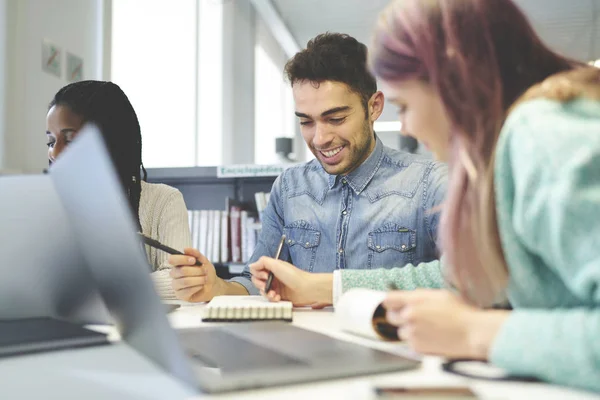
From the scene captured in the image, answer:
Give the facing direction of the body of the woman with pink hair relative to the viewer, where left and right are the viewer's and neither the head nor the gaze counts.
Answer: facing to the left of the viewer

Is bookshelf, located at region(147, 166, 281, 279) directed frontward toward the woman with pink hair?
yes

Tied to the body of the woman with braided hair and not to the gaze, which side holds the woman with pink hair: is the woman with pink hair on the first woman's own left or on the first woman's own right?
on the first woman's own left

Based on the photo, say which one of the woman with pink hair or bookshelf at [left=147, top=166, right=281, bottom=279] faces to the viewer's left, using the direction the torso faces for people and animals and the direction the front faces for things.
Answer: the woman with pink hair

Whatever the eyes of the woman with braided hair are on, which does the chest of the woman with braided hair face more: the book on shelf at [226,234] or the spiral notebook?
the spiral notebook

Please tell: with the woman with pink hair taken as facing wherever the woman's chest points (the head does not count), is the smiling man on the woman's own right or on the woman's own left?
on the woman's own right

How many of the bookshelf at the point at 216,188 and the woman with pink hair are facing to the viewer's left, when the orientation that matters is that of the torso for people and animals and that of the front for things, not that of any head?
1
